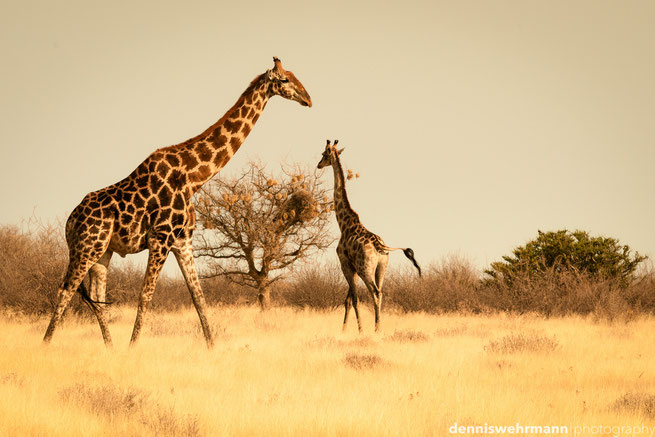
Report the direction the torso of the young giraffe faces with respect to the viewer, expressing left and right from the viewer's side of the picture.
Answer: facing away from the viewer and to the left of the viewer

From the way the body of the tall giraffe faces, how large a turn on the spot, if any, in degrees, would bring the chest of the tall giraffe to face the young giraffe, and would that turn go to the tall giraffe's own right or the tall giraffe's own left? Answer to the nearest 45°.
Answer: approximately 45° to the tall giraffe's own left

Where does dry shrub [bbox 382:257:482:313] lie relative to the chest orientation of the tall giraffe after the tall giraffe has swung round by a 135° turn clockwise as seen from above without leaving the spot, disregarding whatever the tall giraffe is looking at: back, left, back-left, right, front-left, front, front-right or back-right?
back

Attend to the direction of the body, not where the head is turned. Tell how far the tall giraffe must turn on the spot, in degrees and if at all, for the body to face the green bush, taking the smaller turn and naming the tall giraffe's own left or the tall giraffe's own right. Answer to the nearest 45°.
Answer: approximately 45° to the tall giraffe's own left

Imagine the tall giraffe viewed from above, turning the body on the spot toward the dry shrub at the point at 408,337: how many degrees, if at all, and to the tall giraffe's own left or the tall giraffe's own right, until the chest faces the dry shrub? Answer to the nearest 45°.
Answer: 0° — it already faces it

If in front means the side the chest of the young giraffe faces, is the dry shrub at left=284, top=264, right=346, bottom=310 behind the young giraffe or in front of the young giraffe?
in front

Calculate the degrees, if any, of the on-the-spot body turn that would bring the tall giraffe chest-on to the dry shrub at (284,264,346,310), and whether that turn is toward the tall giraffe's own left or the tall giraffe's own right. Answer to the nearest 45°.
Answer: approximately 45° to the tall giraffe's own left

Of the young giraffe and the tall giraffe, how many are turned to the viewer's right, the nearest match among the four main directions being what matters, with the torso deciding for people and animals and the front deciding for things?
1

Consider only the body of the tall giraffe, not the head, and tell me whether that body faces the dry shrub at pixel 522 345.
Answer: yes

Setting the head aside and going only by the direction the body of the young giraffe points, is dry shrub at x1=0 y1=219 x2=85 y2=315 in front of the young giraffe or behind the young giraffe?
in front

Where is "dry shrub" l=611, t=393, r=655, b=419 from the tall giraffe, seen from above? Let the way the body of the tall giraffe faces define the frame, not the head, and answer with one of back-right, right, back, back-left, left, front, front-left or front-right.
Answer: front-right

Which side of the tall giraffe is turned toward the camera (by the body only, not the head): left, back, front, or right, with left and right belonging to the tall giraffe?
right

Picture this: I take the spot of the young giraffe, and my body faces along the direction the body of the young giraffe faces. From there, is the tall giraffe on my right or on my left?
on my left

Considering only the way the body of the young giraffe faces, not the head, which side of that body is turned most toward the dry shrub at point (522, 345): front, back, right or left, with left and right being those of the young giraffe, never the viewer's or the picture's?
back

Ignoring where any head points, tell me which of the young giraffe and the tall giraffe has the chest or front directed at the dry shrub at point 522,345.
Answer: the tall giraffe
